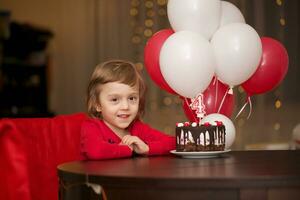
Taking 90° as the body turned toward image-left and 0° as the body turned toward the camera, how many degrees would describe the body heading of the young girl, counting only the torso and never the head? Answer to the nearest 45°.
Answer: approximately 315°

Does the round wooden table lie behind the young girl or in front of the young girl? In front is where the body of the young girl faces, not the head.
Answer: in front
